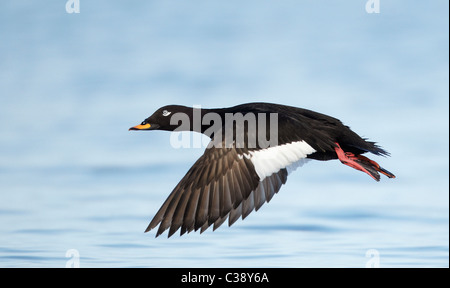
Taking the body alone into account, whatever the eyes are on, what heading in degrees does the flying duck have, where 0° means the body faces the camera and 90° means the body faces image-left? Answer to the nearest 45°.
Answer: approximately 90°
